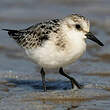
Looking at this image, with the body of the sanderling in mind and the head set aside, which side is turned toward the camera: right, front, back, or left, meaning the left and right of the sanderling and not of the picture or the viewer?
right
